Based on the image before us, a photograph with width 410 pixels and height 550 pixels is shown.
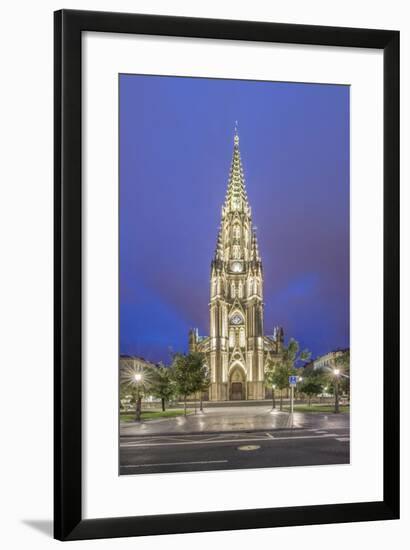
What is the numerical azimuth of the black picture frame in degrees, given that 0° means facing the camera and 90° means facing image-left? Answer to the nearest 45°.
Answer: approximately 315°
